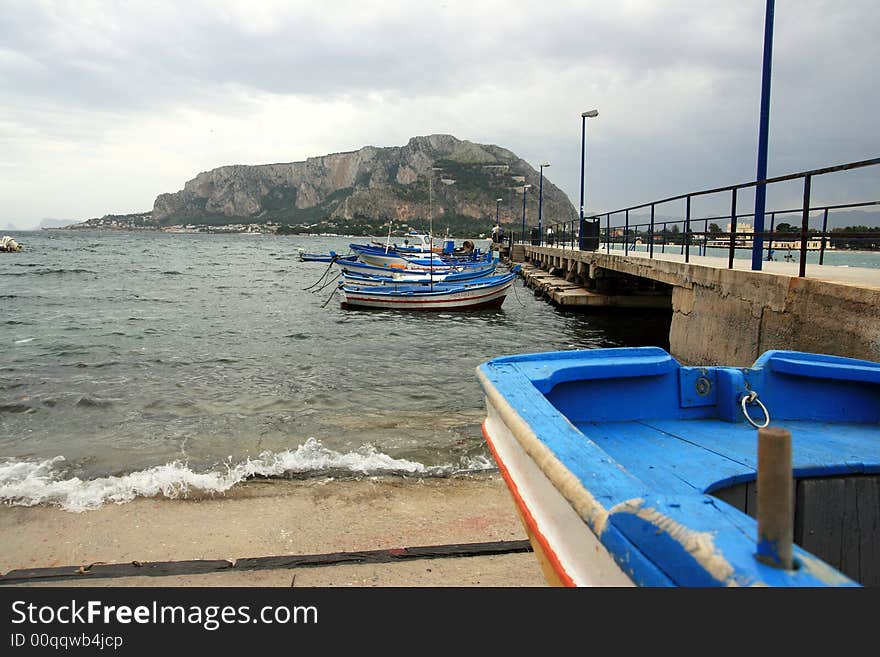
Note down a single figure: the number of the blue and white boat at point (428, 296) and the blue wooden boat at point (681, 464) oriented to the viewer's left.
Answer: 0

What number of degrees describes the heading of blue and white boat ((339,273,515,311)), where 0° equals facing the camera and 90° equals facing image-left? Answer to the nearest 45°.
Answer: approximately 270°

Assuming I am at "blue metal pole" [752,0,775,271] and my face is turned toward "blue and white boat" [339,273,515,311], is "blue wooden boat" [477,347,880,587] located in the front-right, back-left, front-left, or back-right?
back-left
